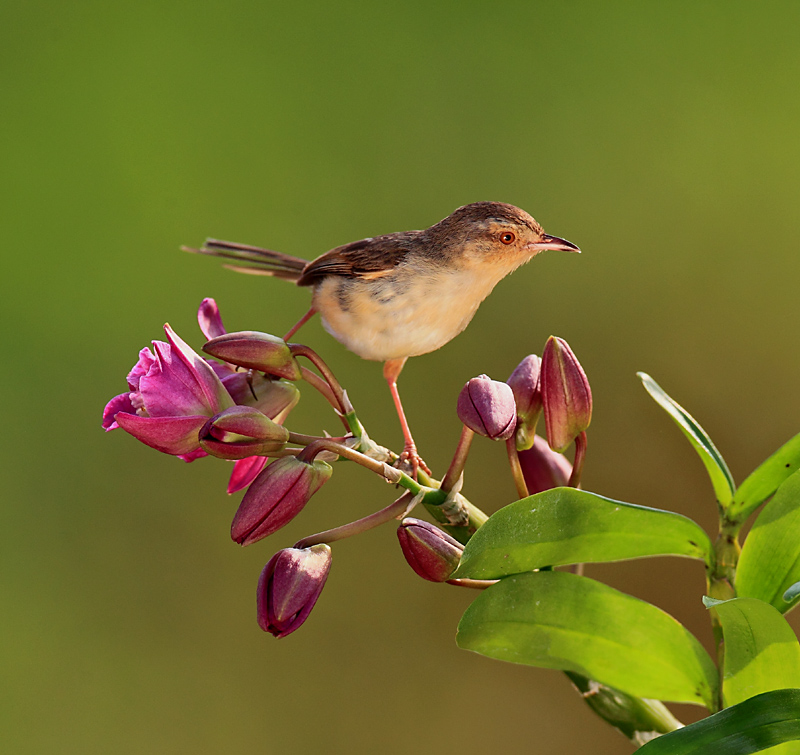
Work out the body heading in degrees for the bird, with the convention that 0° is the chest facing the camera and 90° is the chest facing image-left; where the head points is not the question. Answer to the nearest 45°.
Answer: approximately 270°
